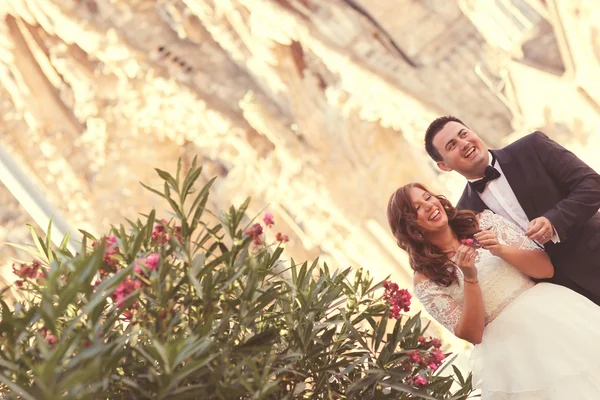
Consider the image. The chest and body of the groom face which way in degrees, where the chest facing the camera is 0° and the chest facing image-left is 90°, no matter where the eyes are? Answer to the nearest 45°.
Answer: approximately 45°

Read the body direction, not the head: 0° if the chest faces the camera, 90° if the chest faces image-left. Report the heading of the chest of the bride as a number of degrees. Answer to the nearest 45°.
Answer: approximately 0°
